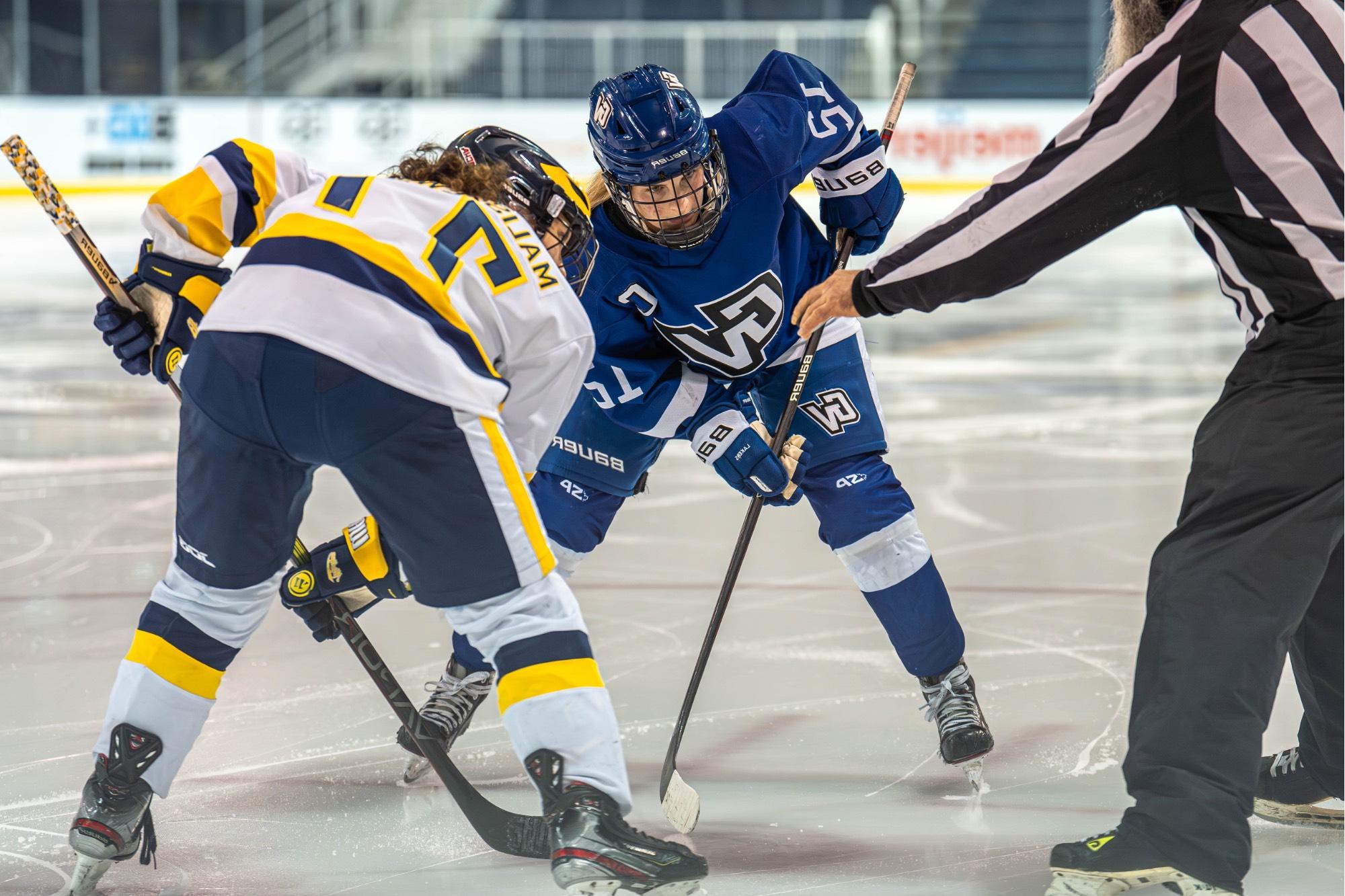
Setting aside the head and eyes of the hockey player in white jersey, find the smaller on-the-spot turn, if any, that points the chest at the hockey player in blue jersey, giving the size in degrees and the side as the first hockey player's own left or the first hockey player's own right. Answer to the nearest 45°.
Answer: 0° — they already face them

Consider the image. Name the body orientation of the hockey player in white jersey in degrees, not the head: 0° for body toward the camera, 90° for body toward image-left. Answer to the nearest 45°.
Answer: approximately 225°

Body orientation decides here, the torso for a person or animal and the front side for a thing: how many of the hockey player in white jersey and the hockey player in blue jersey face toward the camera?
1

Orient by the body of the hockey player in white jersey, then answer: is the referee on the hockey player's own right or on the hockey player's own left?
on the hockey player's own right

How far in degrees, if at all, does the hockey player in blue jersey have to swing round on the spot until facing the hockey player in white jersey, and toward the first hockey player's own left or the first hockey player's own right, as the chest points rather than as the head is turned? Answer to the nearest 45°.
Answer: approximately 45° to the first hockey player's own right

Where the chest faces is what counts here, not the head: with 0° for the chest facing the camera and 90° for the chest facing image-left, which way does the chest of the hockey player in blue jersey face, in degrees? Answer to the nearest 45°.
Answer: approximately 0°

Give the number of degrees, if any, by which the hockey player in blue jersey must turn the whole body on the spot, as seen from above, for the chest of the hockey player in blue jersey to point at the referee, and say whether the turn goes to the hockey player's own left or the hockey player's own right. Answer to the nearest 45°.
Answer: approximately 45° to the hockey player's own left
